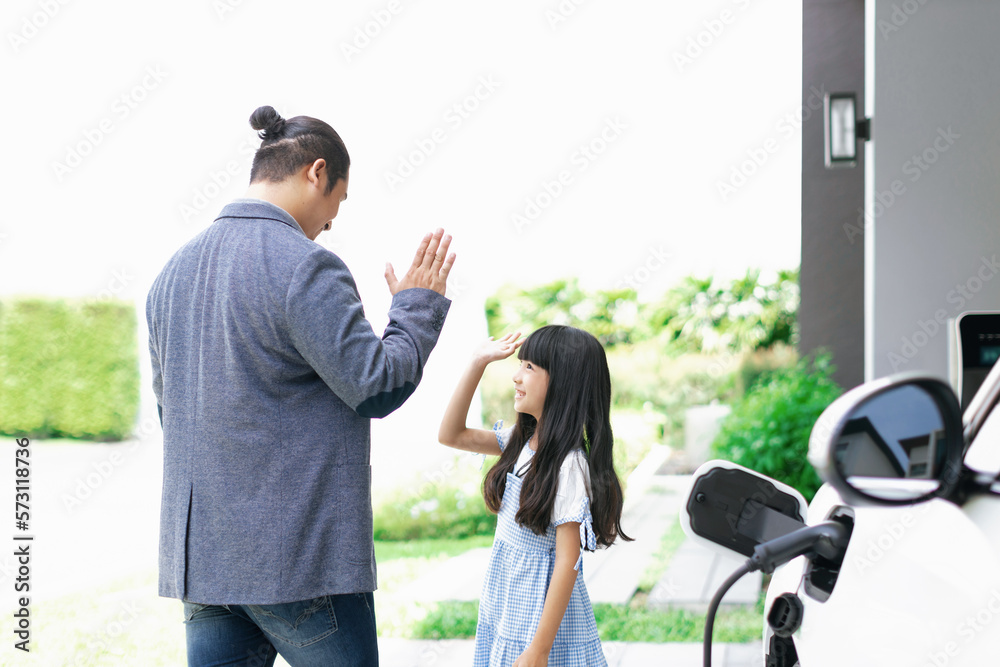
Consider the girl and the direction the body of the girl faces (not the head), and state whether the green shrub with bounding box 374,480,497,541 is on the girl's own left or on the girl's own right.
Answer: on the girl's own right

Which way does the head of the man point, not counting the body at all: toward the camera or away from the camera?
away from the camera

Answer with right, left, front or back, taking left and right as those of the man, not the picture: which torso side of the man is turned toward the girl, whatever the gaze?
front

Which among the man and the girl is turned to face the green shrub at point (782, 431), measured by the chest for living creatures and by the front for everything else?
the man

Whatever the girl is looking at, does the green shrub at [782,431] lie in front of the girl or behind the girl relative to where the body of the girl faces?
behind

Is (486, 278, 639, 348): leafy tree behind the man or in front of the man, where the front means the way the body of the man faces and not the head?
in front

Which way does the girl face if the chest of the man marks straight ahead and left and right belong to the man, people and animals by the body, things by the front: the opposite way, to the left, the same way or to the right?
the opposite way

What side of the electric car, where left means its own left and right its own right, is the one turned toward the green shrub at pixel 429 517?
front

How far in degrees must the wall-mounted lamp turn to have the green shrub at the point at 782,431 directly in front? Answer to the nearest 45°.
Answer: approximately 90° to its right

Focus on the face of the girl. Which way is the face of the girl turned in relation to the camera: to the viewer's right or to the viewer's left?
to the viewer's left

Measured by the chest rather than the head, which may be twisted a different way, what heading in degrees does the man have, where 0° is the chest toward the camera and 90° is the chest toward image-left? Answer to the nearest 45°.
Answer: approximately 225°
